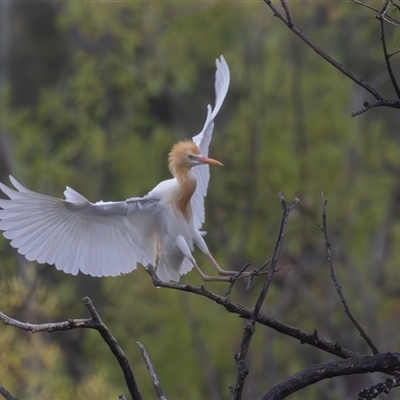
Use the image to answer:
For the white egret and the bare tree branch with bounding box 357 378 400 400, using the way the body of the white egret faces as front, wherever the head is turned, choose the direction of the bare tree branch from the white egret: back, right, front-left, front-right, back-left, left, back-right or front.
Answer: front

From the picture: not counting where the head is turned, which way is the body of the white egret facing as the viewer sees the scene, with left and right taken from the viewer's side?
facing the viewer and to the right of the viewer

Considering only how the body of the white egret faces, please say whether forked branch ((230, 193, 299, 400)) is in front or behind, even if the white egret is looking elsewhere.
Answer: in front

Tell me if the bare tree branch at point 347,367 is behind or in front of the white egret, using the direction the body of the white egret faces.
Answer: in front

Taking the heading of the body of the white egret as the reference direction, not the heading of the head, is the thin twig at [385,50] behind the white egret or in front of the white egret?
in front

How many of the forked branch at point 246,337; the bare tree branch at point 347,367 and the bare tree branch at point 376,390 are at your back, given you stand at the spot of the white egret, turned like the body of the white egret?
0

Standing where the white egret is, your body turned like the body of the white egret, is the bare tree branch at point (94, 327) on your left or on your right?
on your right
